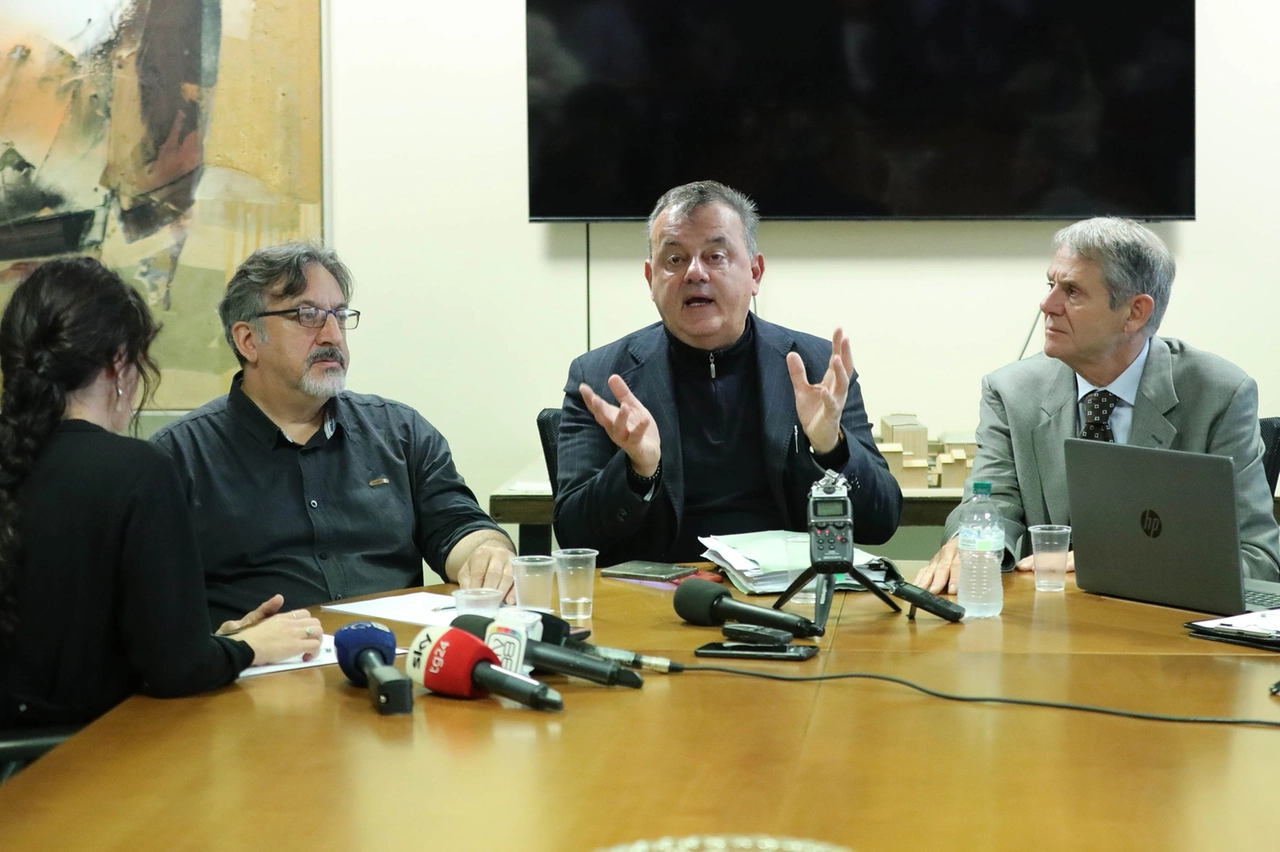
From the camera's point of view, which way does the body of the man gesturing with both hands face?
toward the camera

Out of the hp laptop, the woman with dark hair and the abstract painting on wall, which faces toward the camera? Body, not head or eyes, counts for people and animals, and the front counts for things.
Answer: the abstract painting on wall

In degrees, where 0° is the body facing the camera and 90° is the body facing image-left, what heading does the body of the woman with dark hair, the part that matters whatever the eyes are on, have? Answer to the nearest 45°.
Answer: approximately 225°

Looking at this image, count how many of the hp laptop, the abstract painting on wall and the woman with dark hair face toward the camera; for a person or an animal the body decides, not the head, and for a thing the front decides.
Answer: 1

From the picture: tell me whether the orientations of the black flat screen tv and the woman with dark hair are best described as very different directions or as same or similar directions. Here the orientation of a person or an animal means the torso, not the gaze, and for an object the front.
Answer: very different directions

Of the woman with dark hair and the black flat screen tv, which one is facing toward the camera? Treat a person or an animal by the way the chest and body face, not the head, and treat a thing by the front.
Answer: the black flat screen tv

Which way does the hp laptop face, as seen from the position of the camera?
facing away from the viewer and to the right of the viewer

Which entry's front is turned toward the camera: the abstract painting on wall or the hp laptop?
the abstract painting on wall

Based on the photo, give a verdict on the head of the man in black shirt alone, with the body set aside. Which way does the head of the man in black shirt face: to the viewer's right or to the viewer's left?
to the viewer's right

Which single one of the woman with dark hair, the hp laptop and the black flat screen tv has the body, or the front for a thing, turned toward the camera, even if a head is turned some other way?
the black flat screen tv

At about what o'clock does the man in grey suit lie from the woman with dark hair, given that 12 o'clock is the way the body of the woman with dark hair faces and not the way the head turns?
The man in grey suit is roughly at 1 o'clock from the woman with dark hair.

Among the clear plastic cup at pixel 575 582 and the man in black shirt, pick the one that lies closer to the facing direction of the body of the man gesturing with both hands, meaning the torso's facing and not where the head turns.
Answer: the clear plastic cup

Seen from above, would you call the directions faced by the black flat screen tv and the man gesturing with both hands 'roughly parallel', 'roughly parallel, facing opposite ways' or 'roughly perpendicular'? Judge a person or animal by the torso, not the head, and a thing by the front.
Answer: roughly parallel

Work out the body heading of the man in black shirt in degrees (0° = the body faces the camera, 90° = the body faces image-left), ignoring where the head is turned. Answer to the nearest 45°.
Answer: approximately 315°

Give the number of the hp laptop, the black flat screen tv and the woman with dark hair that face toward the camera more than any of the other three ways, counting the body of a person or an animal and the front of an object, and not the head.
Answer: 1

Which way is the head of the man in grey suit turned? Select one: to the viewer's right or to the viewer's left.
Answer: to the viewer's left

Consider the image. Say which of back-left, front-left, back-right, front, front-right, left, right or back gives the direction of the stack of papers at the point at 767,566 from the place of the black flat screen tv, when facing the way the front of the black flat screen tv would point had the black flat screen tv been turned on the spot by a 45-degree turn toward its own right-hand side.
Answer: front-left

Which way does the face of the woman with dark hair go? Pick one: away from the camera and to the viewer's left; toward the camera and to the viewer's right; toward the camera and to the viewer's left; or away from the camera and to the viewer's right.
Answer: away from the camera and to the viewer's right
